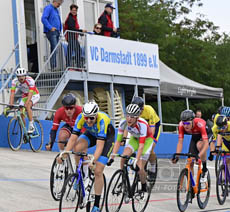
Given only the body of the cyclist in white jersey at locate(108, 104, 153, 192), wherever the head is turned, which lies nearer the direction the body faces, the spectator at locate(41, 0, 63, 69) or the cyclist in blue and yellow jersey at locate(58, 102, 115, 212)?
the cyclist in blue and yellow jersey

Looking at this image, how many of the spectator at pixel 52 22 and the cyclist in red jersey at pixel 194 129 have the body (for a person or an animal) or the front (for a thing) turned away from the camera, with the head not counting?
0

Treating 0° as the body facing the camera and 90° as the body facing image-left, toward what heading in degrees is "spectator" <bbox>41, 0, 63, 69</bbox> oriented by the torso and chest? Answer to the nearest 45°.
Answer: approximately 315°

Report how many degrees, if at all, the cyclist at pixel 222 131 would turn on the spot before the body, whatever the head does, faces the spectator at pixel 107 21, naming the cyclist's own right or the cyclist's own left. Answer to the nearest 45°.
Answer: approximately 90° to the cyclist's own right

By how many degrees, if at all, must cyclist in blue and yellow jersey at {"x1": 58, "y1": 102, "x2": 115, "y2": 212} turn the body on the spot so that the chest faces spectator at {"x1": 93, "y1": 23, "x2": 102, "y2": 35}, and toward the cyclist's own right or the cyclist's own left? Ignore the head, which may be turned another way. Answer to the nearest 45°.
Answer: approximately 135° to the cyclist's own right

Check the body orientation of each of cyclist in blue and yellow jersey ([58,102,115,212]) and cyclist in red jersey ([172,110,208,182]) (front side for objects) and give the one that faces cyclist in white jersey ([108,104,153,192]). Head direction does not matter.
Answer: the cyclist in red jersey

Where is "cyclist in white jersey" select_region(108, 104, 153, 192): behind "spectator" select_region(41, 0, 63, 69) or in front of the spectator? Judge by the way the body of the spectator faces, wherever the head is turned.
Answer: in front
